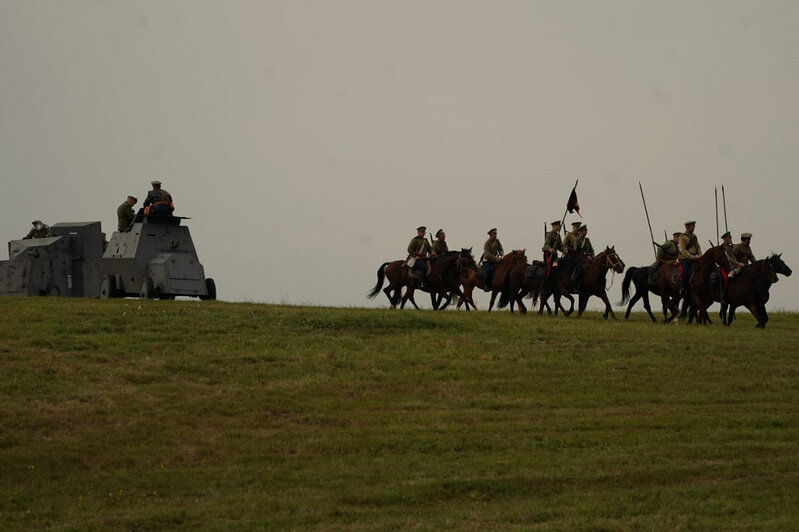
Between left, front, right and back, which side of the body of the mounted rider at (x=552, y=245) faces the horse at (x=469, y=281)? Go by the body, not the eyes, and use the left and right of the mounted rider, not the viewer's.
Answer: back

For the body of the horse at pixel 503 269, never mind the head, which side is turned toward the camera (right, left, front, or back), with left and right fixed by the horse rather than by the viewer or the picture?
right

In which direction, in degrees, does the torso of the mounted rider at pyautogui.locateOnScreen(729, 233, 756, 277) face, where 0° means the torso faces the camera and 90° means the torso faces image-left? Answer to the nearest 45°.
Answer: approximately 270°

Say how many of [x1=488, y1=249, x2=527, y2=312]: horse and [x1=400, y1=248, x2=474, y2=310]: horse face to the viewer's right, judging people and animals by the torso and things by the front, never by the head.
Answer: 2

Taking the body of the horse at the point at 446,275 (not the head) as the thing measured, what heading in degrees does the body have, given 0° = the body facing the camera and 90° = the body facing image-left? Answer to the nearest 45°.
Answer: approximately 270°

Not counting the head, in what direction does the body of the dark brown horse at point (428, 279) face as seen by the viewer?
to the viewer's right

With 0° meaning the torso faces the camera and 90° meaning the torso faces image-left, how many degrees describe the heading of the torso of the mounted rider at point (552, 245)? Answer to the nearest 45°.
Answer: approximately 270°
